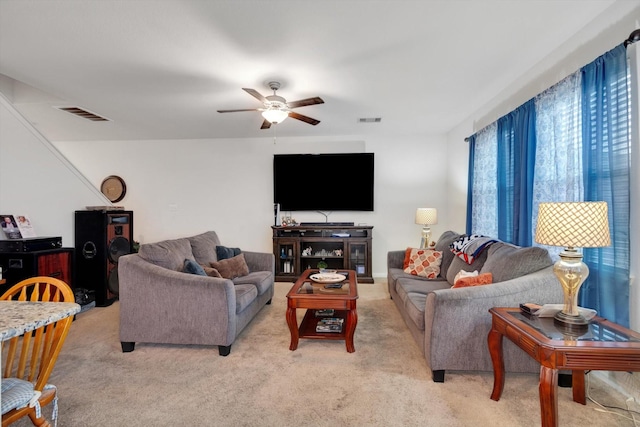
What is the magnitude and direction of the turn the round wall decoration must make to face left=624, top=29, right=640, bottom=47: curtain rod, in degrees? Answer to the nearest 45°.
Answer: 0° — it already faces it

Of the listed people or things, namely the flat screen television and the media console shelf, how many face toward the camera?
2

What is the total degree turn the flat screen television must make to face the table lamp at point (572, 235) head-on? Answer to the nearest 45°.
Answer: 0° — it already faces it

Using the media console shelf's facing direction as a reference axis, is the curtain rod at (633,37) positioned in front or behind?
in front

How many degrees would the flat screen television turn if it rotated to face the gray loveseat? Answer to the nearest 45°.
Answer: approximately 45° to its right

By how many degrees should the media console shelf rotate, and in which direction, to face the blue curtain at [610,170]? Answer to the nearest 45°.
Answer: approximately 45° to its left

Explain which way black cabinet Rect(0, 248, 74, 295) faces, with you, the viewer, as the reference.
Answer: facing the viewer and to the right of the viewer

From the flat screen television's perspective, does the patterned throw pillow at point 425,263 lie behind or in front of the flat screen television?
in front

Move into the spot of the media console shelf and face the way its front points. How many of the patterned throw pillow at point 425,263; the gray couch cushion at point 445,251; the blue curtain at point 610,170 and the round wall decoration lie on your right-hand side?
1

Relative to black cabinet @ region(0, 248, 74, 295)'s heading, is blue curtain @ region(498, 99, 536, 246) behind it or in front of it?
in front

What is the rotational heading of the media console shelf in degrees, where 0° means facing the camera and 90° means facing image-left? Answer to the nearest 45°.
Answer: approximately 0°

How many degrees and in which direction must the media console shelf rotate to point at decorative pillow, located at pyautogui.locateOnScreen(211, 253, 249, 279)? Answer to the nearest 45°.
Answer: approximately 45° to its right
